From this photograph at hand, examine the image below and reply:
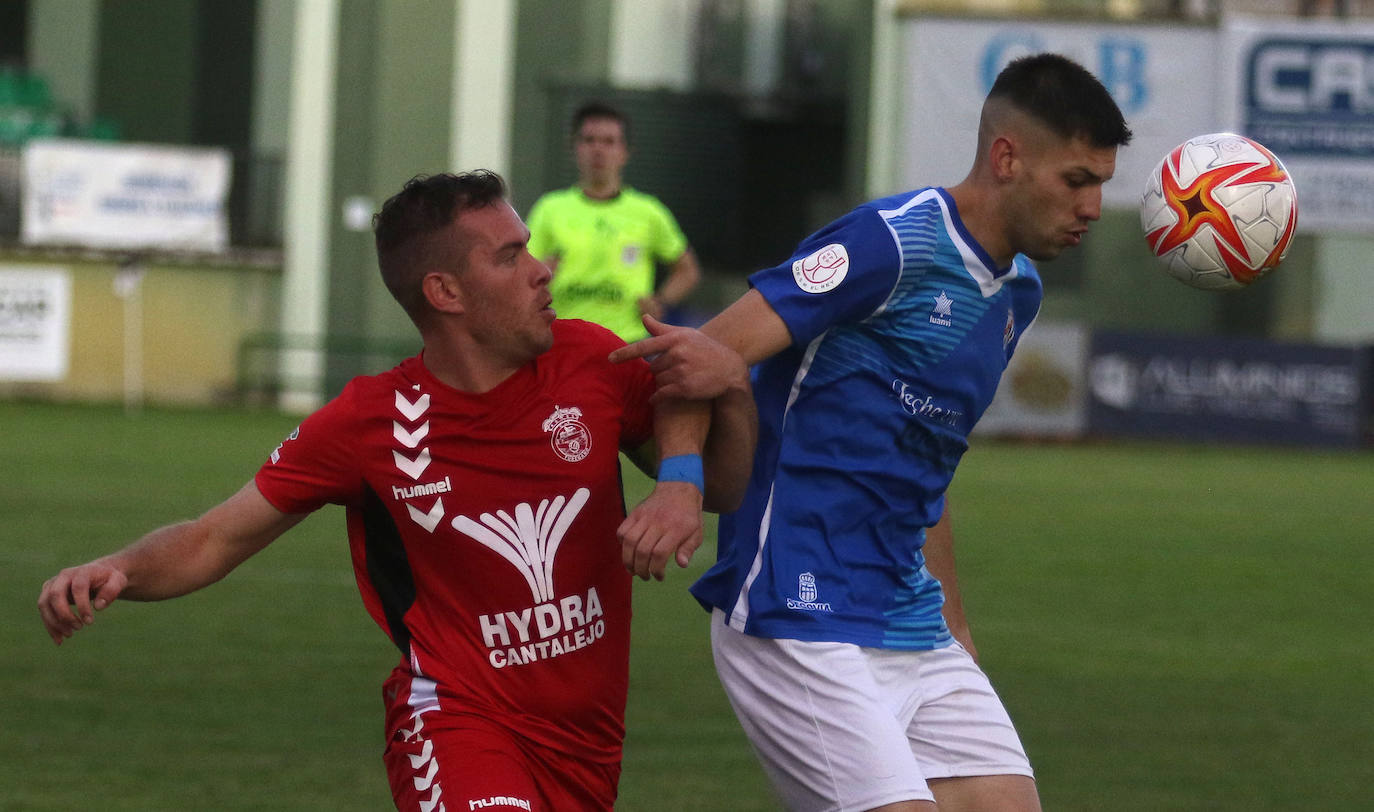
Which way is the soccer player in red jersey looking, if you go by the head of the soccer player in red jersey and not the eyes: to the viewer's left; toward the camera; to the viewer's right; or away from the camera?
to the viewer's right

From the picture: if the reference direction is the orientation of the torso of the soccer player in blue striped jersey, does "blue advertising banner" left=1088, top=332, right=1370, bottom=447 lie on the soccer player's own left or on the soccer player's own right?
on the soccer player's own left

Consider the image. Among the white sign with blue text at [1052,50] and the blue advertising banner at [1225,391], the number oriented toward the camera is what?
2

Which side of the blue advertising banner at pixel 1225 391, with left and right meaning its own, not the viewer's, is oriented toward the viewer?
front

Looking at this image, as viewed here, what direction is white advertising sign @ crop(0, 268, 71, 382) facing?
toward the camera

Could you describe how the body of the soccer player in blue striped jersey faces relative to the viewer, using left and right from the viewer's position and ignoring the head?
facing the viewer and to the right of the viewer

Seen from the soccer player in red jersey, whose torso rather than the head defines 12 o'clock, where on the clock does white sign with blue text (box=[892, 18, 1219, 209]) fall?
The white sign with blue text is roughly at 8 o'clock from the soccer player in red jersey.

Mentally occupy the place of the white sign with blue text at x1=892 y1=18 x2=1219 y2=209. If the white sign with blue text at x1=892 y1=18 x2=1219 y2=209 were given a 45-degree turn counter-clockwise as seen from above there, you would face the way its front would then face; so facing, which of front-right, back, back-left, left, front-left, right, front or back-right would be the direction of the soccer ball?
front-right

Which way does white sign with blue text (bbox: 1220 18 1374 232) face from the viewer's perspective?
toward the camera

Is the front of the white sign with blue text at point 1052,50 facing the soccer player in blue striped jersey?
yes

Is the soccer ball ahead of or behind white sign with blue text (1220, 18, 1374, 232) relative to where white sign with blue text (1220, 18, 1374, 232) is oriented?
ahead
